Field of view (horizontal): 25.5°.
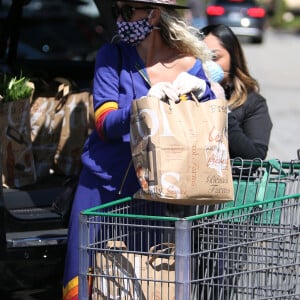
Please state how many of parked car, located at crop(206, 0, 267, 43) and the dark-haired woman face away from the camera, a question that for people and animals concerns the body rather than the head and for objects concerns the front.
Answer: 1

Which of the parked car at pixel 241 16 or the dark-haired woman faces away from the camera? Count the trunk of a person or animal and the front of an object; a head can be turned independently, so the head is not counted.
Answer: the parked car

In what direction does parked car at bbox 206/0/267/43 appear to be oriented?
away from the camera

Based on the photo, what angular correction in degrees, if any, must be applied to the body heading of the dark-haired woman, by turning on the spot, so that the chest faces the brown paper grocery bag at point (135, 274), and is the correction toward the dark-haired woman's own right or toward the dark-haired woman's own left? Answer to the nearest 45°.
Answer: approximately 45° to the dark-haired woman's own left

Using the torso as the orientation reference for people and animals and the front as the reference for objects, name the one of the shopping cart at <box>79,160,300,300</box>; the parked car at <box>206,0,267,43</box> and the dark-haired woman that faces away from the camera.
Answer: the parked car

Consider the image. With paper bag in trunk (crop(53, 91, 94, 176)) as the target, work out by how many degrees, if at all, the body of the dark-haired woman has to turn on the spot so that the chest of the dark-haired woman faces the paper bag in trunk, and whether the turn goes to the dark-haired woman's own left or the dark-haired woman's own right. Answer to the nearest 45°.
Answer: approximately 45° to the dark-haired woman's own right

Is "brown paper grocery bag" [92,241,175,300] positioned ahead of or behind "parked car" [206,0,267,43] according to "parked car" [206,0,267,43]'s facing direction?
behind

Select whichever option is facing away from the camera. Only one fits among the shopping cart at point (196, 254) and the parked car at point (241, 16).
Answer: the parked car

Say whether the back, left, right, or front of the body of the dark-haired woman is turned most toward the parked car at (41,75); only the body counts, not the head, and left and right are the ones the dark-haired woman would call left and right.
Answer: front

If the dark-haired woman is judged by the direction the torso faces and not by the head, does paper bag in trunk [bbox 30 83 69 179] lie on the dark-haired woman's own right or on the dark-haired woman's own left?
on the dark-haired woman's own right

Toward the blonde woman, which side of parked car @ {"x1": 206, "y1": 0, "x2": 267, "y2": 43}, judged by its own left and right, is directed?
back

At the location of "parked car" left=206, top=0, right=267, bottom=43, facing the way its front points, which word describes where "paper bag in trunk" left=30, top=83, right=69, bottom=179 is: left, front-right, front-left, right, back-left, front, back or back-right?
back
